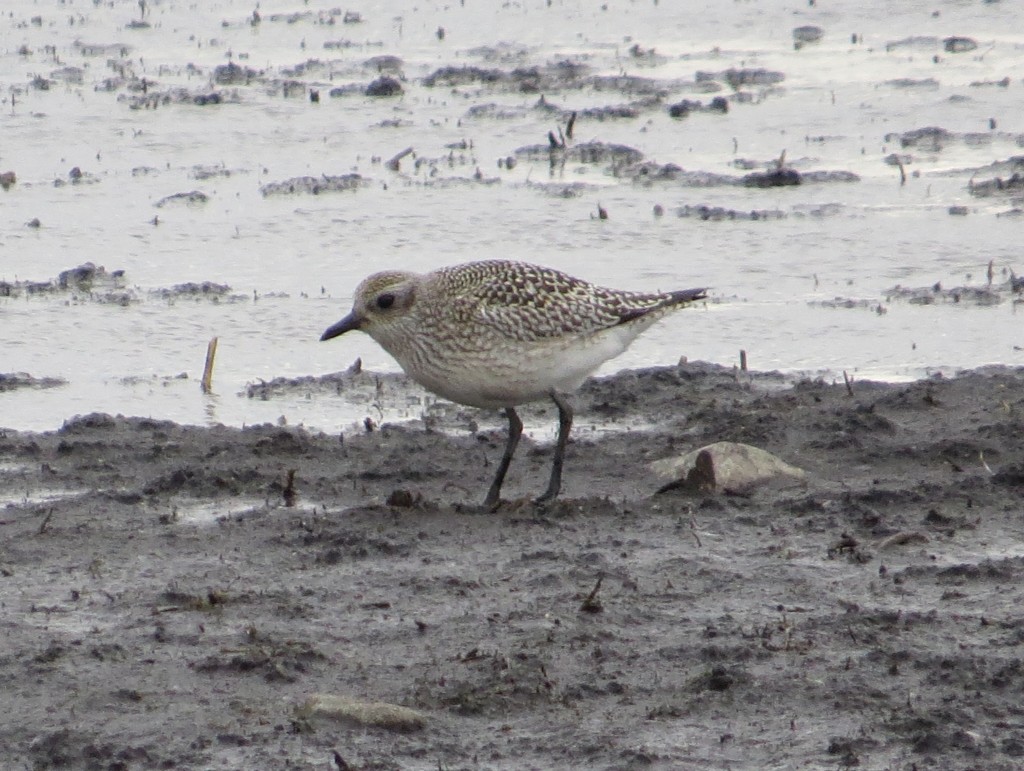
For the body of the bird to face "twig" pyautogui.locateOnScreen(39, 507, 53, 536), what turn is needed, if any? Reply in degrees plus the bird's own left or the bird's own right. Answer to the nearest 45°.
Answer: approximately 45° to the bird's own left

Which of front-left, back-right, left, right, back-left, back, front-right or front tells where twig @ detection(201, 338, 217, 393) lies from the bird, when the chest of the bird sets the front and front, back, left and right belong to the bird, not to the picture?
front-right

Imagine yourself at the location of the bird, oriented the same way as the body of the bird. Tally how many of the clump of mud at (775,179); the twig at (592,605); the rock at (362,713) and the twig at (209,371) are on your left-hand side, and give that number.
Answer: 2

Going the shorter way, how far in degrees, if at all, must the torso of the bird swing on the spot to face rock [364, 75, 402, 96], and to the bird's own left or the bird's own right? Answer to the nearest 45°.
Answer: approximately 90° to the bird's own right

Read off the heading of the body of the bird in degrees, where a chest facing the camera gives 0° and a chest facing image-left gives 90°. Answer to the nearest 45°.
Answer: approximately 90°

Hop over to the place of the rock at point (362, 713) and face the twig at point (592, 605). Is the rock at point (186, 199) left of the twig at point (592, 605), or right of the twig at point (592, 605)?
left

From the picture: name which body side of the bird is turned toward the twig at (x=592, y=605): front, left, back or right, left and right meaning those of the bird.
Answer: left

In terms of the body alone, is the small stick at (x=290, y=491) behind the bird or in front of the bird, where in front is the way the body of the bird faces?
in front

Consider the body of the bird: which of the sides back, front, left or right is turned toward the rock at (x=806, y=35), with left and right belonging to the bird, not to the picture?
right

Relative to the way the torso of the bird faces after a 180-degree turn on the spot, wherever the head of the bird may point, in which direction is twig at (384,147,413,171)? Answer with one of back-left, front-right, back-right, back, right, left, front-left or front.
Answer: left

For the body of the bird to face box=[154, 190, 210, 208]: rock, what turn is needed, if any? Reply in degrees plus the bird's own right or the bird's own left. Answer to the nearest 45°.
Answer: approximately 45° to the bird's own right

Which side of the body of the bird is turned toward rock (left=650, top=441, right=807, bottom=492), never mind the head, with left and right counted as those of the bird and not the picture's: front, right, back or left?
back

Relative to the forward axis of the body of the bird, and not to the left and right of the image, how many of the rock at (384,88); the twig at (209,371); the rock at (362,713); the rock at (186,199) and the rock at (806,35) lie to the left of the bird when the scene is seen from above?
1

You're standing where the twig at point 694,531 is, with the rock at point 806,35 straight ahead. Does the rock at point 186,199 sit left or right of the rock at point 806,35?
left

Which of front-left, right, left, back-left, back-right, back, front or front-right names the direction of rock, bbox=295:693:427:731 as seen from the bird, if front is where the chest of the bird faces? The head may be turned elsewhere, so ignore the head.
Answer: left
